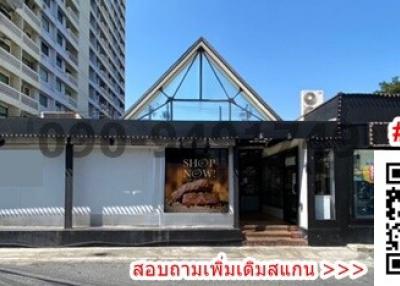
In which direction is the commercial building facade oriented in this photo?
toward the camera
